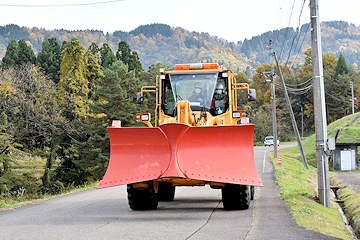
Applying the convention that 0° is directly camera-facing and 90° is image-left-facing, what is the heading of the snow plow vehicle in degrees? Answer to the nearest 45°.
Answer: approximately 0°

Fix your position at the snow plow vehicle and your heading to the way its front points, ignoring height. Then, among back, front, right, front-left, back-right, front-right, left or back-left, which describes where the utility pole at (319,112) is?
back-left

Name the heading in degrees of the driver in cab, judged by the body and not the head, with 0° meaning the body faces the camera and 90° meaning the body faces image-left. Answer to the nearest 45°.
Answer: approximately 0°
